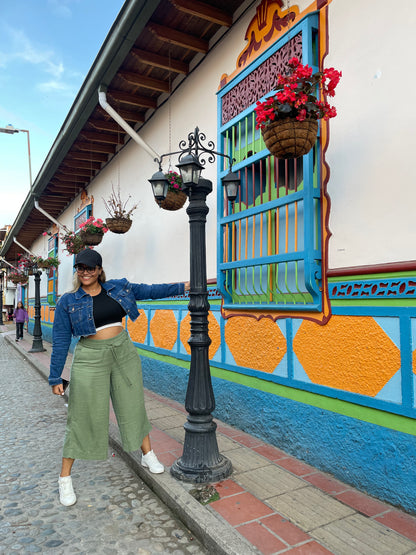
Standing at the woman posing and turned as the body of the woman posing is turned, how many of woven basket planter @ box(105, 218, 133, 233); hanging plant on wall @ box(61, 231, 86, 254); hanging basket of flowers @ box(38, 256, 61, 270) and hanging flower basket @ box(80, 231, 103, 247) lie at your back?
4

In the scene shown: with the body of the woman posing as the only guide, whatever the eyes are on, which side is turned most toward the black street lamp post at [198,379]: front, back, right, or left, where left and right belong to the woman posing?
left

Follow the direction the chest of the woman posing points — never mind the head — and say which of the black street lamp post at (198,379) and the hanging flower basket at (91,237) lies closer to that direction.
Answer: the black street lamp post

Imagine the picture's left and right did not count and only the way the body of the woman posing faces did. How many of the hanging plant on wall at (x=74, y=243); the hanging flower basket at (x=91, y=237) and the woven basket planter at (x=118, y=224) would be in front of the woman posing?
0

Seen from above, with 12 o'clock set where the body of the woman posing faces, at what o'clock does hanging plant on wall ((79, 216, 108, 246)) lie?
The hanging plant on wall is roughly at 6 o'clock from the woman posing.

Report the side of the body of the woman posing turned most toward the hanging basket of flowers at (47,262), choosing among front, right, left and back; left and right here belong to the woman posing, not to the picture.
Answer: back

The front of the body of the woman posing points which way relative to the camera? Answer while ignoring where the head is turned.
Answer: toward the camera

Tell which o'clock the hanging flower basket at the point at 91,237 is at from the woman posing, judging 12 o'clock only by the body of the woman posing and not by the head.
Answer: The hanging flower basket is roughly at 6 o'clock from the woman posing.

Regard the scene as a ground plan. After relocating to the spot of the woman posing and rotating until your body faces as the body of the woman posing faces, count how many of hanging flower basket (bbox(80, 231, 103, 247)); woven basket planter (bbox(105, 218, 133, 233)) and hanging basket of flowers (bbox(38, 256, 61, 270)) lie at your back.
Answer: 3

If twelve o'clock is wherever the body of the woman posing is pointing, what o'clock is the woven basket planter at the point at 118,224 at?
The woven basket planter is roughly at 6 o'clock from the woman posing.

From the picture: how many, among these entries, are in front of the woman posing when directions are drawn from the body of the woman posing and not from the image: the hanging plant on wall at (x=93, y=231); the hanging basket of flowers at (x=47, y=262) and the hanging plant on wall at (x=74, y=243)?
0

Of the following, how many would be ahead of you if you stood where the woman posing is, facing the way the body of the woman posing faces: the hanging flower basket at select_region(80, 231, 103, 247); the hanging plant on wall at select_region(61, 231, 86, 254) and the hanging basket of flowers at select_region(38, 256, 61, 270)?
0
